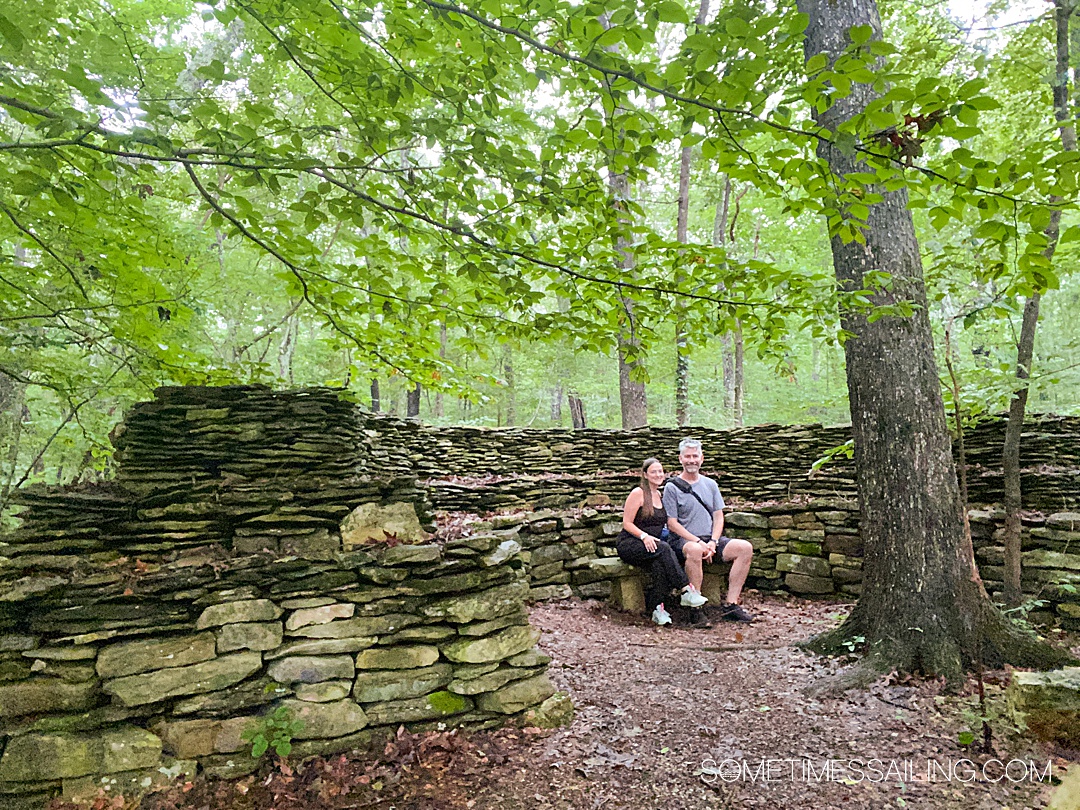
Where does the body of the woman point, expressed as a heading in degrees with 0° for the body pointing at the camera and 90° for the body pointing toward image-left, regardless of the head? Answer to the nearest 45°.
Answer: approximately 315°

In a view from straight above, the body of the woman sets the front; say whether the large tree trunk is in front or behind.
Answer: in front

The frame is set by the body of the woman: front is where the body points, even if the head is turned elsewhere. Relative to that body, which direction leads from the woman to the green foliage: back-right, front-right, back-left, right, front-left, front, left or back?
right

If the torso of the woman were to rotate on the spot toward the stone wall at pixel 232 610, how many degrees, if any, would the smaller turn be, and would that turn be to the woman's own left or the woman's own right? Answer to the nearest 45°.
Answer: approximately 90° to the woman's own right

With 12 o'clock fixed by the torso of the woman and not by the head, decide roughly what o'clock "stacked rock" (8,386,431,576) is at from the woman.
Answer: The stacked rock is roughly at 3 o'clock from the woman.

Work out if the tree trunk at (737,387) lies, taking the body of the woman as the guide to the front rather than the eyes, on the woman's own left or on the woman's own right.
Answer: on the woman's own left

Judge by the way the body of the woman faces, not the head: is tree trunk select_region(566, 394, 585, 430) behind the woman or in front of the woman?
behind
